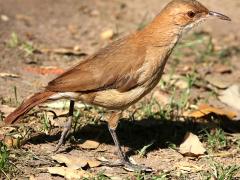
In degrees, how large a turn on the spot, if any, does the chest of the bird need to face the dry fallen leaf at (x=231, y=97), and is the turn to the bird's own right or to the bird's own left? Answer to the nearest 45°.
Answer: approximately 45° to the bird's own left

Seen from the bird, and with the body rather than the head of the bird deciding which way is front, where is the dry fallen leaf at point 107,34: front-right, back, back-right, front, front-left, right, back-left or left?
left

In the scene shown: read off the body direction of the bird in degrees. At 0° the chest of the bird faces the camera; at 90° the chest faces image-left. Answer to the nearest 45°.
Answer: approximately 270°

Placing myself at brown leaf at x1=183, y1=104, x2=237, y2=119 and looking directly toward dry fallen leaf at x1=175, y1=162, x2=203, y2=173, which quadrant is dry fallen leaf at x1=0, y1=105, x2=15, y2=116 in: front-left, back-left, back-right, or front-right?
front-right

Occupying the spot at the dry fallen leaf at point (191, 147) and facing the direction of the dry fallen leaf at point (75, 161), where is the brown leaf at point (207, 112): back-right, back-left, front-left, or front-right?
back-right

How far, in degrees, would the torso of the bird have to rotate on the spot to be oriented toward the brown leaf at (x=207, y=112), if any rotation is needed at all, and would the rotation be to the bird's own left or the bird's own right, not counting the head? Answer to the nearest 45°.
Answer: approximately 45° to the bird's own left
